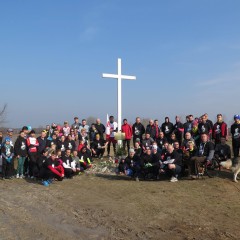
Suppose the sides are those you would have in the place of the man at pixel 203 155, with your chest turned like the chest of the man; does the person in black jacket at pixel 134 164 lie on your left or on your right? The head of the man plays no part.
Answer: on your right

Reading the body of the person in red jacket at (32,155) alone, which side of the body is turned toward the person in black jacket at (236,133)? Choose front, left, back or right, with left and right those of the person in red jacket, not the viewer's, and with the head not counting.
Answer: left

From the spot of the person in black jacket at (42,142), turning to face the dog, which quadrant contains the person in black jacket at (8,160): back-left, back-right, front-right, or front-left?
back-right

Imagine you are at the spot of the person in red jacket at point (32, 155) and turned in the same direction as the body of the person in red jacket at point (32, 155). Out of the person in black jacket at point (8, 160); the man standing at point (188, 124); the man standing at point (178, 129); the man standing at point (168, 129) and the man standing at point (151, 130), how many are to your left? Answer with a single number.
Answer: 4

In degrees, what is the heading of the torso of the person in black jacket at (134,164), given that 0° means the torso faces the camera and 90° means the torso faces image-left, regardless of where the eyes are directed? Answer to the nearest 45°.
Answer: approximately 0°

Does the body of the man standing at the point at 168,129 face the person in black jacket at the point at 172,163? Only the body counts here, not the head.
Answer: yes

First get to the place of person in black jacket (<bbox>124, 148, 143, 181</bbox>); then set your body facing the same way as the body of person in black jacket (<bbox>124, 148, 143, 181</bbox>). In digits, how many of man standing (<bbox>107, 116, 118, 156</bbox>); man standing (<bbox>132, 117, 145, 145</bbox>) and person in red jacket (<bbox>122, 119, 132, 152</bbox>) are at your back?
3

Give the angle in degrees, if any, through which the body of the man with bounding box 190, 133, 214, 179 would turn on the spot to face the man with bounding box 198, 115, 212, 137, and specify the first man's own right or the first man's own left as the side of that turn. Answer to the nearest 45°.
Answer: approximately 135° to the first man's own right

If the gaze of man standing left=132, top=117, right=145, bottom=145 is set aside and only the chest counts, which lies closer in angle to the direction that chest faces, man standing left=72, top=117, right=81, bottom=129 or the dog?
the dog
